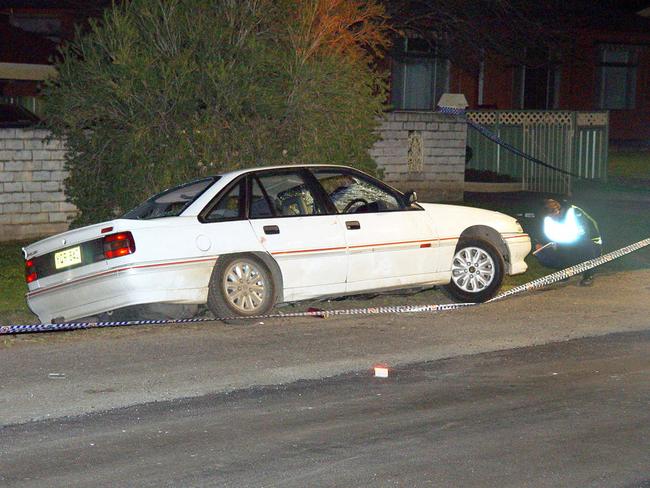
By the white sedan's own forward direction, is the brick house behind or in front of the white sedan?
in front

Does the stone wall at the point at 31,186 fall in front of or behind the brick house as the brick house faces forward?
in front

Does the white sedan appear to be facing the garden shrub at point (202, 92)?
no

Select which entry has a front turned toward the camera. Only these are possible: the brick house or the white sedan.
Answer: the brick house

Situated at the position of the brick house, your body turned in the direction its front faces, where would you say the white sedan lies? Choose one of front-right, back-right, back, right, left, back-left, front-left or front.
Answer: front

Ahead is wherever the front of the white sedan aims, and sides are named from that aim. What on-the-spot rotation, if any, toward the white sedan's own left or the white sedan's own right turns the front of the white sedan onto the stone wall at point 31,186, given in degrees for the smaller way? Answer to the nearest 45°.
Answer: approximately 90° to the white sedan's own left

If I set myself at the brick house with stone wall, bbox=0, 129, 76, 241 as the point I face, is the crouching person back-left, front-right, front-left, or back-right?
front-left

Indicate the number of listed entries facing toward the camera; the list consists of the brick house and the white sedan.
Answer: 1

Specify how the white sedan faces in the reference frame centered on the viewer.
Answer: facing away from the viewer and to the right of the viewer

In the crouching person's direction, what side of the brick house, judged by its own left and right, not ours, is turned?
front

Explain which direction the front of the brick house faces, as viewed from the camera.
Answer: facing the viewer

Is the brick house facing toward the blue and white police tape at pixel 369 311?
yes

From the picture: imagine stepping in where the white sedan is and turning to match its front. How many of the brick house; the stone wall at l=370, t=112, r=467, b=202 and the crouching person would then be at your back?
0
